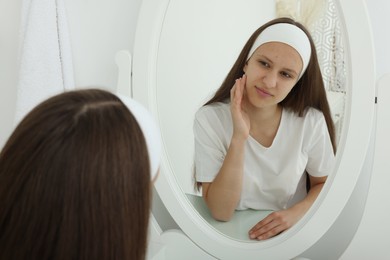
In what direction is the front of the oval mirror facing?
toward the camera
